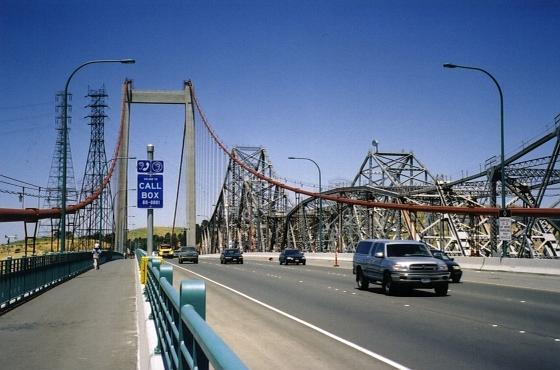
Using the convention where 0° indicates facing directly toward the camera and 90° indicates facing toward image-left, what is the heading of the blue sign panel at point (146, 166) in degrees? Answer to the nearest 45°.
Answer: approximately 0°

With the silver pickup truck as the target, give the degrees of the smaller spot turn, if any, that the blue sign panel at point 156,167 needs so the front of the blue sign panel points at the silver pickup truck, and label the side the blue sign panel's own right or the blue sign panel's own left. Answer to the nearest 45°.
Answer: approximately 90° to the blue sign panel's own left

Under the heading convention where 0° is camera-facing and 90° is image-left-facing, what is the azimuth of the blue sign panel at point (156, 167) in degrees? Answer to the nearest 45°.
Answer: approximately 0°

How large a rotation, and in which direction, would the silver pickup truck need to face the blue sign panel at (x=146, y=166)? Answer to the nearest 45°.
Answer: approximately 90° to its right

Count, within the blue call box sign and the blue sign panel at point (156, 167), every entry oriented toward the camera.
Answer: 2
